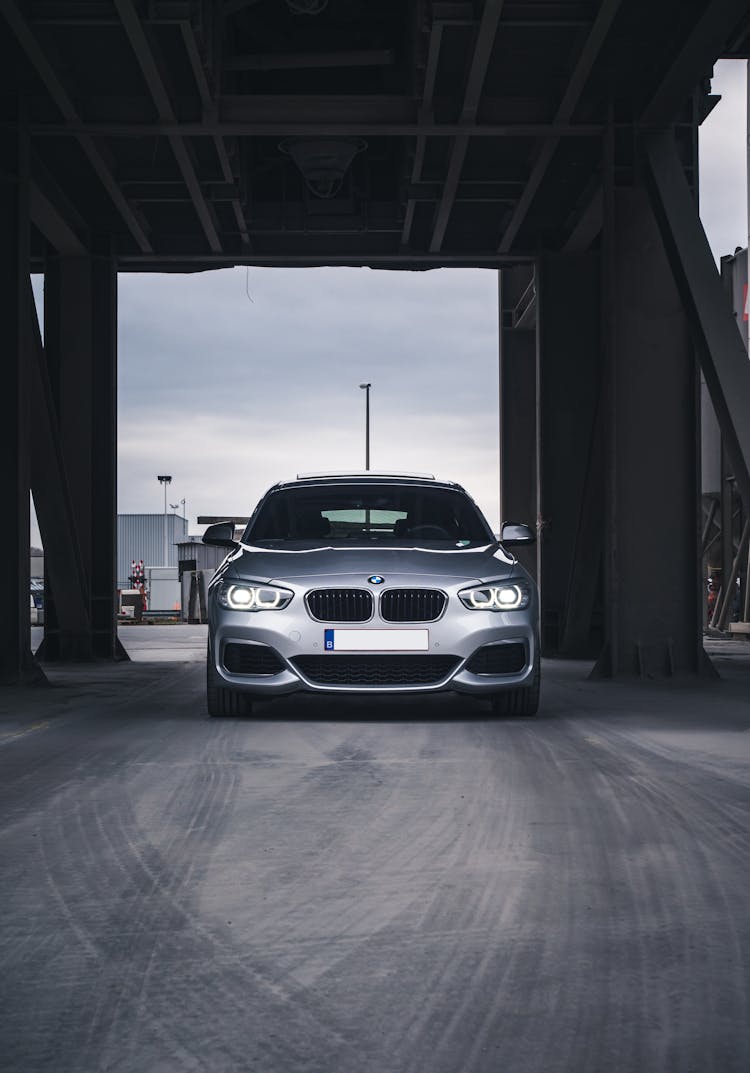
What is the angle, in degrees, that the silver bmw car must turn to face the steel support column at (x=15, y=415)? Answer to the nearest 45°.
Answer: approximately 135° to its right

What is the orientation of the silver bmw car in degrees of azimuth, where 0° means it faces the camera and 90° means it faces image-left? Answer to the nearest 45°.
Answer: approximately 0°

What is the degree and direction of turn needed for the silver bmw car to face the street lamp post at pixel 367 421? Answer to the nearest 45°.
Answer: approximately 180°

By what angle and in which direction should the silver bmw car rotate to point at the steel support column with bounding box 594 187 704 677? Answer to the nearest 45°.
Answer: approximately 135° to its left

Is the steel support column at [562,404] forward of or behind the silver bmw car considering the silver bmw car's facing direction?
behind

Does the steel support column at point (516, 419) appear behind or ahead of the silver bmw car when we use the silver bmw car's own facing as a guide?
behind

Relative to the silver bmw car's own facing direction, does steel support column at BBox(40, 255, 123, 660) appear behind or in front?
behind
